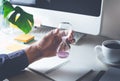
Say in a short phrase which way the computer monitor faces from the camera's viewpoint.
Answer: facing the viewer and to the left of the viewer
